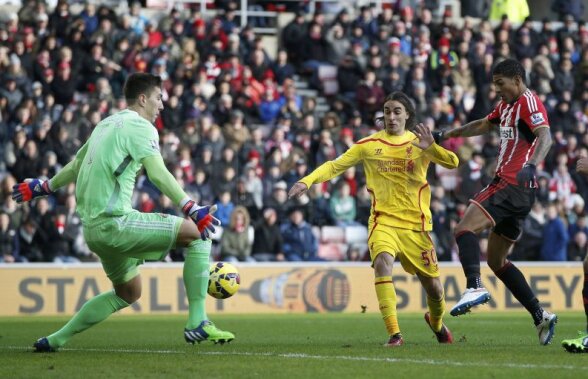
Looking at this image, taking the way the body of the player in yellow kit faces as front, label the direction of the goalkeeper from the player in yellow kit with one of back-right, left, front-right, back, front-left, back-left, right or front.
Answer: front-right

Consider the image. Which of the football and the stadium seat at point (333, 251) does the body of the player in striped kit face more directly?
the football

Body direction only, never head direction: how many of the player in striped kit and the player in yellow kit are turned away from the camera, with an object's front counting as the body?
0

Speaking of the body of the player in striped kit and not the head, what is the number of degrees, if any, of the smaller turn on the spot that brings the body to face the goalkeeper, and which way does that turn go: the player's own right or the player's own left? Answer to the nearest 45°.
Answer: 0° — they already face them

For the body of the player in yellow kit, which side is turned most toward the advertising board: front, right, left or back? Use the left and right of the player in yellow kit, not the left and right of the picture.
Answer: back

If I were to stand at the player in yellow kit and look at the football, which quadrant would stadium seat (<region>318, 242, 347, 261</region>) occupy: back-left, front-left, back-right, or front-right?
back-right

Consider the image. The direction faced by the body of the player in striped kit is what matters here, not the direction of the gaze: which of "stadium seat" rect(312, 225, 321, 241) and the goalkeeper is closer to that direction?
the goalkeeper

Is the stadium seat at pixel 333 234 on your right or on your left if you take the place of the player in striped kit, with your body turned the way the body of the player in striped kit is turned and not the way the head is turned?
on your right

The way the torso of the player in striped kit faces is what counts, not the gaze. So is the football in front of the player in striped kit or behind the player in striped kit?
in front

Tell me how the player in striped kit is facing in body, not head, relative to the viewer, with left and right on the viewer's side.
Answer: facing the viewer and to the left of the viewer

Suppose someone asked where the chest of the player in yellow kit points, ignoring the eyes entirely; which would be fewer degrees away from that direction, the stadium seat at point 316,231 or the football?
the football

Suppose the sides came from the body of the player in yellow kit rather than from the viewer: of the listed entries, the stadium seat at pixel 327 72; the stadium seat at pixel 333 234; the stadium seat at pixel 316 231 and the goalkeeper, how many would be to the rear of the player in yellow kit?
3

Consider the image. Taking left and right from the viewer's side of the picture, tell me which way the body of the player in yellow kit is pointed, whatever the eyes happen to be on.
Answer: facing the viewer
